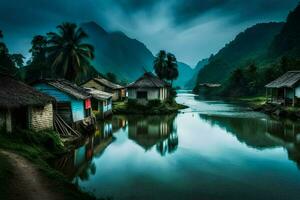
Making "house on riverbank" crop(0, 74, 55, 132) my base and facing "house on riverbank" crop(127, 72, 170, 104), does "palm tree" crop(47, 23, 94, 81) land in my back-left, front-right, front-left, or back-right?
front-left

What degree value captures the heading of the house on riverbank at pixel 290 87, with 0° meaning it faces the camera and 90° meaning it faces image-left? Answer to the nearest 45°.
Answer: approximately 45°

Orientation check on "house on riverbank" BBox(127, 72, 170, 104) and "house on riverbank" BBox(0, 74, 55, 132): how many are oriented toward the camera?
2

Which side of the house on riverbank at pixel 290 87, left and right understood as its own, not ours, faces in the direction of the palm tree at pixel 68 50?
front

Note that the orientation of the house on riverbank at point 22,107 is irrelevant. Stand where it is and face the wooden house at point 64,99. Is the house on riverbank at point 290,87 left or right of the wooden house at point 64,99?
right

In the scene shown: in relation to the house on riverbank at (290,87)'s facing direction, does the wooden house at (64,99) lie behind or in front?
in front

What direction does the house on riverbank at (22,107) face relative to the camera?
toward the camera

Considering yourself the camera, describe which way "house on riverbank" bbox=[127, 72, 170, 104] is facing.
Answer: facing the viewer

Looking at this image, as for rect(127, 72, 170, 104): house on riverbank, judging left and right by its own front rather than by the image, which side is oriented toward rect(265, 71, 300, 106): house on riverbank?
left

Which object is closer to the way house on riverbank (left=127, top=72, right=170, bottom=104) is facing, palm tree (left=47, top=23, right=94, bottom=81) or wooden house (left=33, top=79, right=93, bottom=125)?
the wooden house

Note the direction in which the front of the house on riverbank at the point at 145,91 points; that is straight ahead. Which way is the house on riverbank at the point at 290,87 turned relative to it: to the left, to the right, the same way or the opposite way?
to the right
